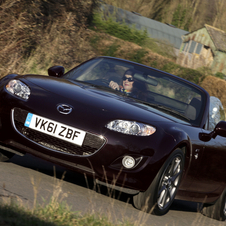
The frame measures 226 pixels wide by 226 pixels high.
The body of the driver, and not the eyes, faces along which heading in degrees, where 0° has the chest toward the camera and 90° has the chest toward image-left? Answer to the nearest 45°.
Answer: approximately 45°

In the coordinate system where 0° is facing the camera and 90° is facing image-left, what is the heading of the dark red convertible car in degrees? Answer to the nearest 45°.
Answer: approximately 45°
